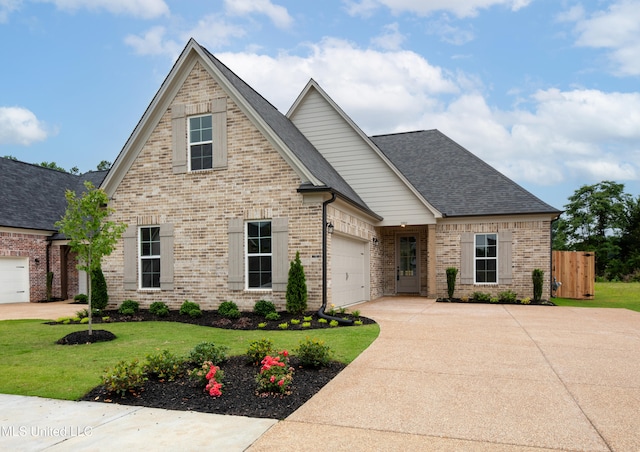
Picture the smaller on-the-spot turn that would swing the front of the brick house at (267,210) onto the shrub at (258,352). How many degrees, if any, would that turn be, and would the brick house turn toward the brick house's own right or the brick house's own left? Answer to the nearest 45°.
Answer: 0° — it already faces it

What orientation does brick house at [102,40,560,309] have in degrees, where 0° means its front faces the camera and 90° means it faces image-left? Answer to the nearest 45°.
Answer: approximately 0°

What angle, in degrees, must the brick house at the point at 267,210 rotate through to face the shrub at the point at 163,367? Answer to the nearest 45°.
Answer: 0° — it already faces it

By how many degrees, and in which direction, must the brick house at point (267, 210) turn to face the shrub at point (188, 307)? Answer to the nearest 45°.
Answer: approximately 45° to its right

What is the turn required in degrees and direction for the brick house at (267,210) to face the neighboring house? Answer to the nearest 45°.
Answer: approximately 135° to its right
